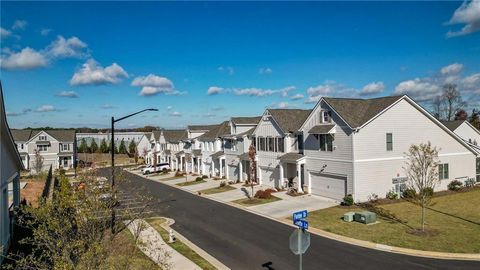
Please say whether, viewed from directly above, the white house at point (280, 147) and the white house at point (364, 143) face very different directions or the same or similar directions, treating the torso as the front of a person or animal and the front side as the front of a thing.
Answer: same or similar directions

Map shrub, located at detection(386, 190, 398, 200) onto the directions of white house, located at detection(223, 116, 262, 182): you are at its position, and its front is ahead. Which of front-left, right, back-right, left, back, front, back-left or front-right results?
left

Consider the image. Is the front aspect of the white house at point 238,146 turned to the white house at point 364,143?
no

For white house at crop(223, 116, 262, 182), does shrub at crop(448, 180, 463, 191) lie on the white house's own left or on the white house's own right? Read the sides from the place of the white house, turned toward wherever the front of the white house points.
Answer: on the white house's own left

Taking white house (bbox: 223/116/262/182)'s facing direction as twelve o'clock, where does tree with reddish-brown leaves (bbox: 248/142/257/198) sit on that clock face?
The tree with reddish-brown leaves is roughly at 10 o'clock from the white house.

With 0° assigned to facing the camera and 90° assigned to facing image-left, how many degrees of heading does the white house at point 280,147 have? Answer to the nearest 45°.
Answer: approximately 45°

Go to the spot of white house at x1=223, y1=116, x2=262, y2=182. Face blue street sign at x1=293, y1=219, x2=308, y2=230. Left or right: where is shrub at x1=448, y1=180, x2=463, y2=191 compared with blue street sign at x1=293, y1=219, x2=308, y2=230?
left

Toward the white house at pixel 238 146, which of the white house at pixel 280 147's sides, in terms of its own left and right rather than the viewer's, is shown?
right

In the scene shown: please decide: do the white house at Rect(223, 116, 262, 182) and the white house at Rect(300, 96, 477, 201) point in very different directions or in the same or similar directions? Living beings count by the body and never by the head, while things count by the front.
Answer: same or similar directions

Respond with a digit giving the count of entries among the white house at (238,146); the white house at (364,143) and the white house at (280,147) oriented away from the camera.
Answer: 0

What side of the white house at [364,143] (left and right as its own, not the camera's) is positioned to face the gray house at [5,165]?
front

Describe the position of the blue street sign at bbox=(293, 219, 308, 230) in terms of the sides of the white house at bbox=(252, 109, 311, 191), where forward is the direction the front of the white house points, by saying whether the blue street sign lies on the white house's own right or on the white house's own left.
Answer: on the white house's own left

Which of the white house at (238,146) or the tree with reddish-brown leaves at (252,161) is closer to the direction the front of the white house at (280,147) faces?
the tree with reddish-brown leaves

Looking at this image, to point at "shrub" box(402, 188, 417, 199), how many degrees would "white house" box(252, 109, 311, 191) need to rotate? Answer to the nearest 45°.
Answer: approximately 90° to its left

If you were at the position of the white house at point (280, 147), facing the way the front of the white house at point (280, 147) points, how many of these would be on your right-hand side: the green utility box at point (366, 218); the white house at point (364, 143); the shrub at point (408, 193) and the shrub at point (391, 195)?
0

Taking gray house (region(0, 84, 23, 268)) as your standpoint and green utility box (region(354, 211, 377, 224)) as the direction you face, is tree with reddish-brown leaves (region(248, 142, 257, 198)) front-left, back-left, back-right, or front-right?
front-left

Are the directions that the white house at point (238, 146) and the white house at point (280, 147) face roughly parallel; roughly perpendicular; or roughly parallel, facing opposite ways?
roughly parallel

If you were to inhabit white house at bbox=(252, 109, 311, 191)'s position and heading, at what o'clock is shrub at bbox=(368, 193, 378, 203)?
The shrub is roughly at 9 o'clock from the white house.

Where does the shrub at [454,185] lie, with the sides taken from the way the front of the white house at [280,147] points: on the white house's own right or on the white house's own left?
on the white house's own left
